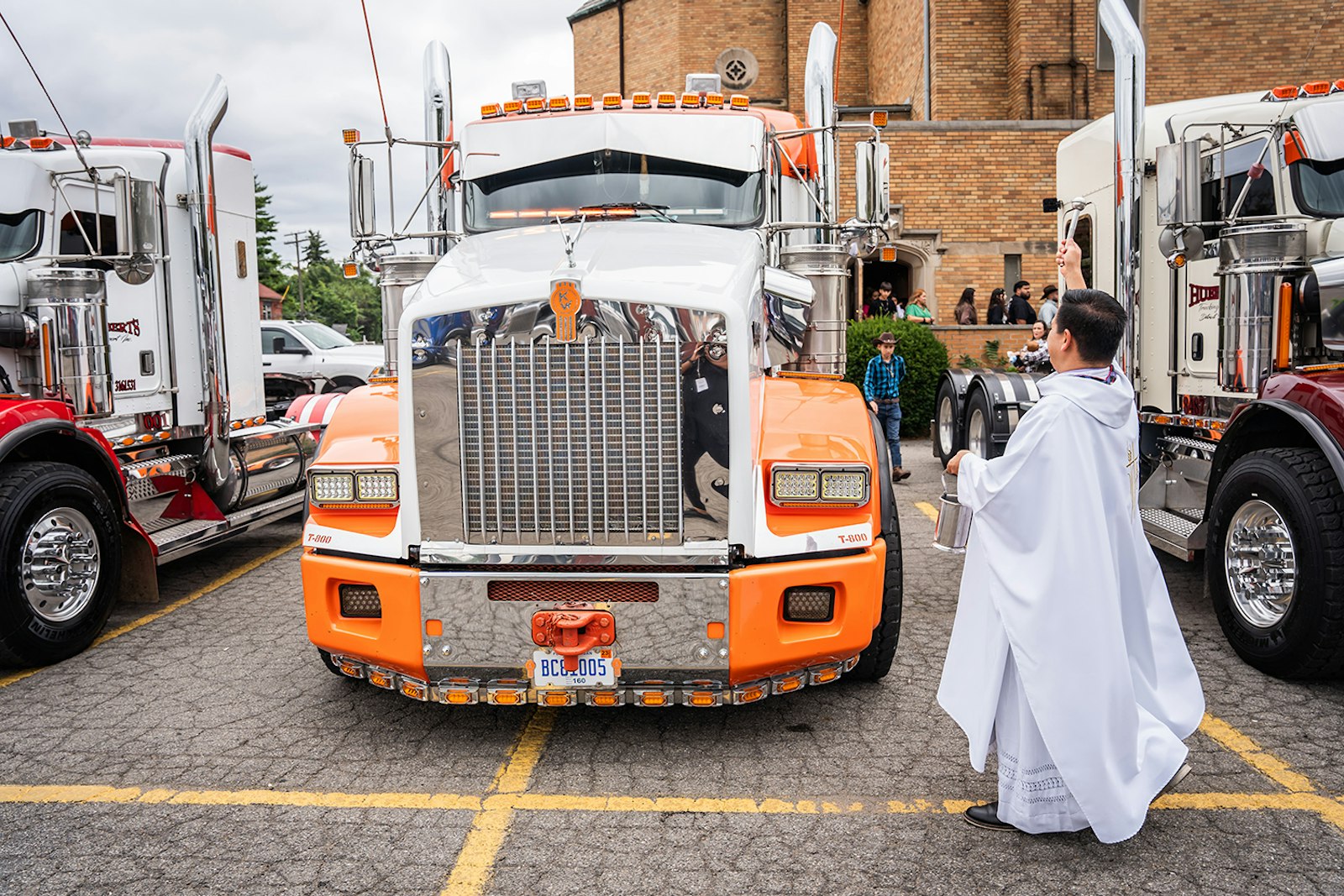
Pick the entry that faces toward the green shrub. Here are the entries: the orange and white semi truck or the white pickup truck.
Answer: the white pickup truck

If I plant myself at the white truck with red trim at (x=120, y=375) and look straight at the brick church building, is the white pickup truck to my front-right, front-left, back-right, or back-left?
front-left

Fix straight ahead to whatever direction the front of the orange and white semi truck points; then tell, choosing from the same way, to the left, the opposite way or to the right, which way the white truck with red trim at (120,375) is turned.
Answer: the same way

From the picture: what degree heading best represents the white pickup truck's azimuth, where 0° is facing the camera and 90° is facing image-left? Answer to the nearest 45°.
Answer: approximately 315°

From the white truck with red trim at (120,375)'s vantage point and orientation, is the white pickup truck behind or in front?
behind

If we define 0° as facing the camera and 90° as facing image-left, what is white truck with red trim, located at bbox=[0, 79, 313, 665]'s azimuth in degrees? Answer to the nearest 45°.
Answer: approximately 45°

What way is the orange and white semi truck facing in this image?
toward the camera

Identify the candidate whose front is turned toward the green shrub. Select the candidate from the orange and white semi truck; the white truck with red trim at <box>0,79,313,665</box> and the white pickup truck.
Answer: the white pickup truck

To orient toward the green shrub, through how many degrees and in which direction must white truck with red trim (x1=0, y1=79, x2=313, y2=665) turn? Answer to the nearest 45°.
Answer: approximately 180°

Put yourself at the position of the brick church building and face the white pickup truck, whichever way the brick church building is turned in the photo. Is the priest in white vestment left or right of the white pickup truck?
left

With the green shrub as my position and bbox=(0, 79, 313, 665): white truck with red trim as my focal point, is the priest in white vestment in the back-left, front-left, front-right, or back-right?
front-left

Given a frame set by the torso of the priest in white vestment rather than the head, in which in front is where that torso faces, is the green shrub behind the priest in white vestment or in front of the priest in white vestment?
in front

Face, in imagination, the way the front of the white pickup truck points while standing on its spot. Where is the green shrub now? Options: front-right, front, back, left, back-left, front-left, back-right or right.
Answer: front

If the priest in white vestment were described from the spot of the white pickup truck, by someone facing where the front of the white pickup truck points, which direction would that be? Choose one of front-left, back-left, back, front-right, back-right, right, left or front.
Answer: front-right

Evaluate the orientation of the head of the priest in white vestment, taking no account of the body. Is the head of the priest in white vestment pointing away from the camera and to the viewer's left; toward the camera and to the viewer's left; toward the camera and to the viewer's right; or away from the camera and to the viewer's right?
away from the camera and to the viewer's left

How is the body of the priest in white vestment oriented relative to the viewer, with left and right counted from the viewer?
facing away from the viewer and to the left of the viewer

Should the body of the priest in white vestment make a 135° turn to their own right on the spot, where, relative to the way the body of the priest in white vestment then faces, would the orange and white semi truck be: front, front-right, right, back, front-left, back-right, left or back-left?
back
